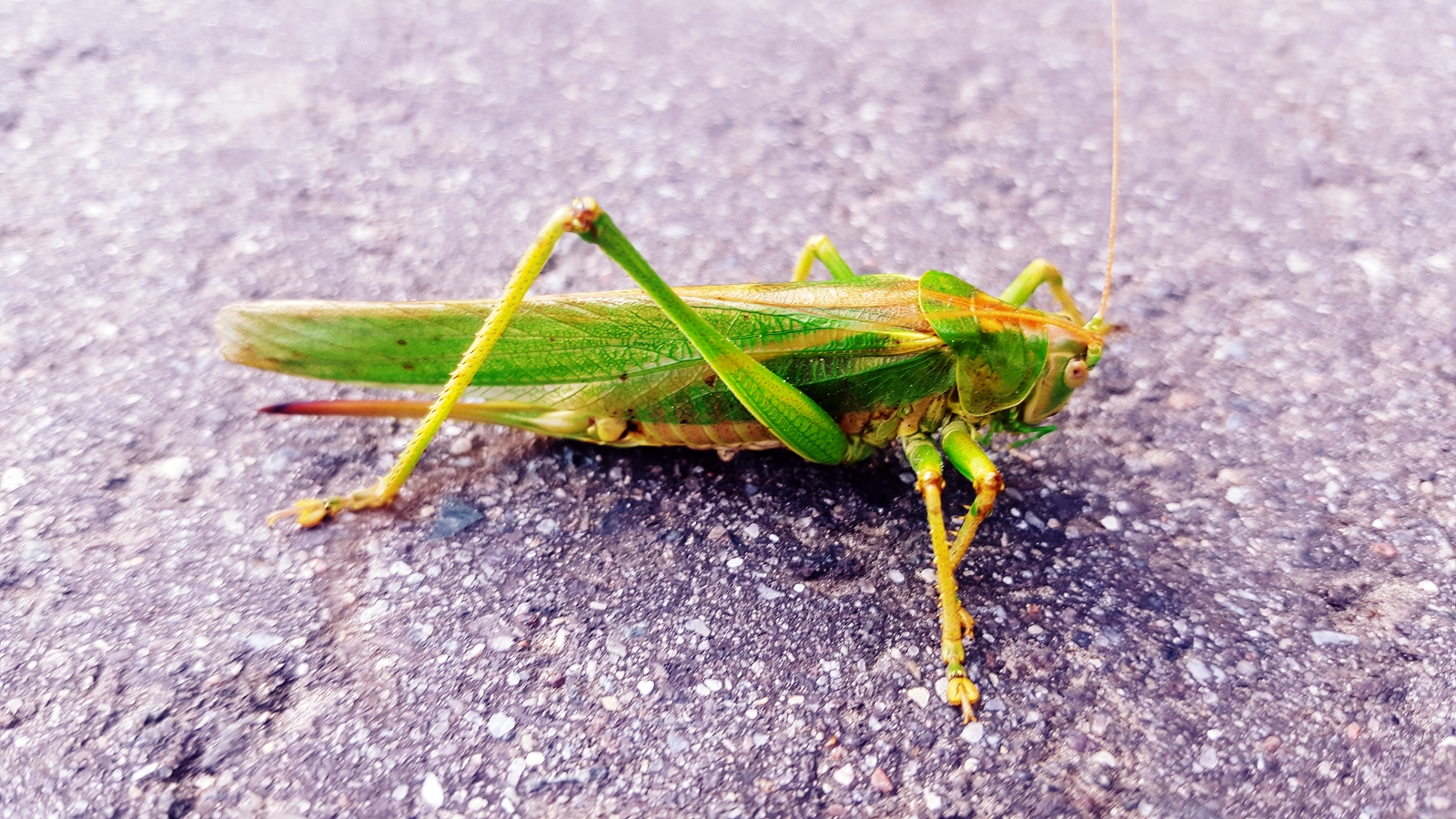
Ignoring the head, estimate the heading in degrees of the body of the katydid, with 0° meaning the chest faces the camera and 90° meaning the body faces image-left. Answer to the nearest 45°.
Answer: approximately 270°

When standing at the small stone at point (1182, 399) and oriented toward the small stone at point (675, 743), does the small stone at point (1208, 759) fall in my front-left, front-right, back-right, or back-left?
front-left

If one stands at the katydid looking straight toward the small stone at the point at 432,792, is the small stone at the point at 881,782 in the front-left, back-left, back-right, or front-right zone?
front-left

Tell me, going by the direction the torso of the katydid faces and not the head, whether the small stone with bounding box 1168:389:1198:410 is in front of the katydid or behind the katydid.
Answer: in front

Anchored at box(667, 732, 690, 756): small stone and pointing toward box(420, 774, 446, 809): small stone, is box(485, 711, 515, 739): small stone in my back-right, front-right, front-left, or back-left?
front-right

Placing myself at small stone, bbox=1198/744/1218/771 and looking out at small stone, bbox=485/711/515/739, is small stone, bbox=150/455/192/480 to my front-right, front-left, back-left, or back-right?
front-right

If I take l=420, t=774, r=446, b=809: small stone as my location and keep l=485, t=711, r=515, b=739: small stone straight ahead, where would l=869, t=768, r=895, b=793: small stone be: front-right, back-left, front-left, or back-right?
front-right

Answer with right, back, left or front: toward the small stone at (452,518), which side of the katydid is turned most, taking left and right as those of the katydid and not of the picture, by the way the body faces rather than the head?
back

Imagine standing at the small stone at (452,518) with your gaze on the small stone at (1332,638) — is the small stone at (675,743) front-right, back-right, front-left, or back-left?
front-right

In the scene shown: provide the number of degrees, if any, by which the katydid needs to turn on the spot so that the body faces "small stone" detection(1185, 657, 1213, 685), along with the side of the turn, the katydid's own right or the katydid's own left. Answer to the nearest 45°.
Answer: approximately 45° to the katydid's own right

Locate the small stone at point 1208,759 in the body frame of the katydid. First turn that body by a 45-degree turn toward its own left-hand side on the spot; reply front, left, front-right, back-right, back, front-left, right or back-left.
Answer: right

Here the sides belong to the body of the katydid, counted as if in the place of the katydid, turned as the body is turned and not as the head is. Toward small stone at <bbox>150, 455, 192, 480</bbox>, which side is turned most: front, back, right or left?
back

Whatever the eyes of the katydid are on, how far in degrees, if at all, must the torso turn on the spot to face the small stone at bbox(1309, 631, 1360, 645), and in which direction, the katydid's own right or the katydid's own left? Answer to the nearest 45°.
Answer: approximately 45° to the katydid's own right

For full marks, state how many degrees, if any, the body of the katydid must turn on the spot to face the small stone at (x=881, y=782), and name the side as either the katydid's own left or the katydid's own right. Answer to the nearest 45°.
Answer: approximately 90° to the katydid's own right

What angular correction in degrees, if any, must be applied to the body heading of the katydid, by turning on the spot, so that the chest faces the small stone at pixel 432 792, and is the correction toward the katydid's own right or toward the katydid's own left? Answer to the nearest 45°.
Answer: approximately 135° to the katydid's own right
